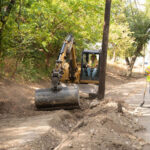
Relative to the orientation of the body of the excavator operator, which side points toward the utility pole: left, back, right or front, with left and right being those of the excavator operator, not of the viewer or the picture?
front

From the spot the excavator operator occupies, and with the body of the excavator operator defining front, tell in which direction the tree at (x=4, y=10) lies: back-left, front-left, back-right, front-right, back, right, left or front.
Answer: front-right

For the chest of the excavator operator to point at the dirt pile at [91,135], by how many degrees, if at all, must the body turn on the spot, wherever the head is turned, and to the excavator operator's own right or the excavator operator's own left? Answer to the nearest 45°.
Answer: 0° — they already face it

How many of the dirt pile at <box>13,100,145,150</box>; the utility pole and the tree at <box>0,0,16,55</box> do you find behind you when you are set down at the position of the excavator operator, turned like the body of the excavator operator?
0

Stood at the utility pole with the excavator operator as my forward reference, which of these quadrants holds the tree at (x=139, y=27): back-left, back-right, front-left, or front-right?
front-right

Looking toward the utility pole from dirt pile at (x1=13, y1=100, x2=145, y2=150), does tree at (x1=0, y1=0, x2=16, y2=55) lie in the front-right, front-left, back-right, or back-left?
front-left

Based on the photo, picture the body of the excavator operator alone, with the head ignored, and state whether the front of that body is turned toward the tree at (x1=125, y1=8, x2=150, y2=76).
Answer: no

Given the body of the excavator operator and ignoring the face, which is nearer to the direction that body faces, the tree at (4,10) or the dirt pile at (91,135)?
the dirt pile

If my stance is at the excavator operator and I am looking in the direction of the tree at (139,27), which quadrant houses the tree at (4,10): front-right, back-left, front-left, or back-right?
back-left

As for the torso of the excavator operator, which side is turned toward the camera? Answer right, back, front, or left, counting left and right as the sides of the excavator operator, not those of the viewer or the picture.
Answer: front

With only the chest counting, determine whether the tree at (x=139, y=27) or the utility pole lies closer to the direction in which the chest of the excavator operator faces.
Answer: the utility pole
